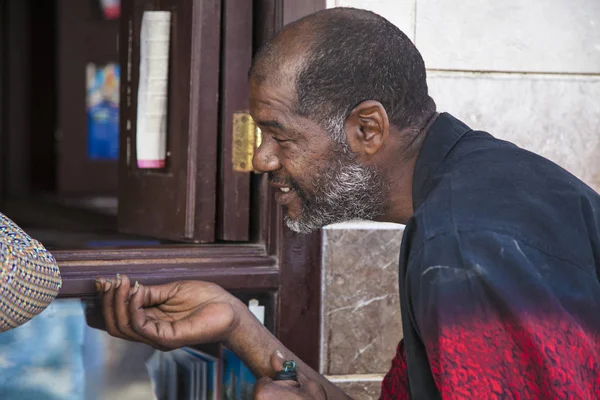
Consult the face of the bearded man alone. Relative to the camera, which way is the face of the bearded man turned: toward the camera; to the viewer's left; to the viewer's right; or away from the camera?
to the viewer's left

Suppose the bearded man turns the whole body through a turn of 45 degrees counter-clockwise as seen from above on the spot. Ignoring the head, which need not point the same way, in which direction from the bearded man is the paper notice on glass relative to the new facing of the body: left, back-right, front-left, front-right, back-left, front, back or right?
right

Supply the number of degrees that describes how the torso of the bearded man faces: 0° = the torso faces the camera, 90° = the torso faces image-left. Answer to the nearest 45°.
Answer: approximately 90°
